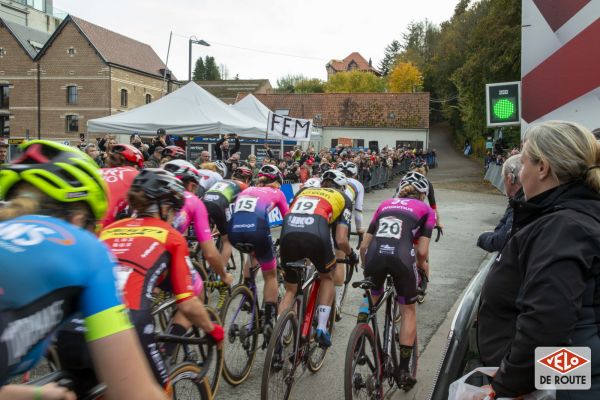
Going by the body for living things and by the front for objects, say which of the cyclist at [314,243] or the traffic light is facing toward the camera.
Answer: the traffic light

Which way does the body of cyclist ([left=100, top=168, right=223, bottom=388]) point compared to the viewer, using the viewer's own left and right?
facing away from the viewer and to the right of the viewer

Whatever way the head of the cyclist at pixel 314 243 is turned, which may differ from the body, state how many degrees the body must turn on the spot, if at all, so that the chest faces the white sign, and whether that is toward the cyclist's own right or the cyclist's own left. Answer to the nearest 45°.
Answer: approximately 45° to the cyclist's own left

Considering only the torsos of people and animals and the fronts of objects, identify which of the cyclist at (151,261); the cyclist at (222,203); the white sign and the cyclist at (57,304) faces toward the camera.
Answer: the white sign

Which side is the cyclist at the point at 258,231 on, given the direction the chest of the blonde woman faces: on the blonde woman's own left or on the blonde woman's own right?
on the blonde woman's own right

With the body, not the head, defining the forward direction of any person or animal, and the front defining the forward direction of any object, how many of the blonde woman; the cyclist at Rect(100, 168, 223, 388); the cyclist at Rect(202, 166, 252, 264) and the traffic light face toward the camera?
1

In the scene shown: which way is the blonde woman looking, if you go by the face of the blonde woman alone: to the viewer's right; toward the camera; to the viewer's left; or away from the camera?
to the viewer's left

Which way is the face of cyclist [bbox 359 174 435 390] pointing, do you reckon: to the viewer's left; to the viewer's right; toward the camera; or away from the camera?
away from the camera

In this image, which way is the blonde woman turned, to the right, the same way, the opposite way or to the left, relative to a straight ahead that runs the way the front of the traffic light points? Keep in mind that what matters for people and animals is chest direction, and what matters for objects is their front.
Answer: to the right

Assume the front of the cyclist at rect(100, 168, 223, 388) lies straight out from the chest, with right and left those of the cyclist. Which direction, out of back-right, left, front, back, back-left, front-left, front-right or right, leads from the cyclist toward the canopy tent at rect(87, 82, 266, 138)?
front-left

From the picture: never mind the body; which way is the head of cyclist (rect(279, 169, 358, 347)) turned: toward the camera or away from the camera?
away from the camera

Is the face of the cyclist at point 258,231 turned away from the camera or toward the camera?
away from the camera

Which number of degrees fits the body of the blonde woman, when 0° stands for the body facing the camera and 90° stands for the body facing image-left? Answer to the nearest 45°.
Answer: approximately 90°

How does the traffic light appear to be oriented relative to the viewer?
toward the camera

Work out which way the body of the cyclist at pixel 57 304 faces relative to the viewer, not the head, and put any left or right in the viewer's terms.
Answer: facing away from the viewer and to the right of the viewer
